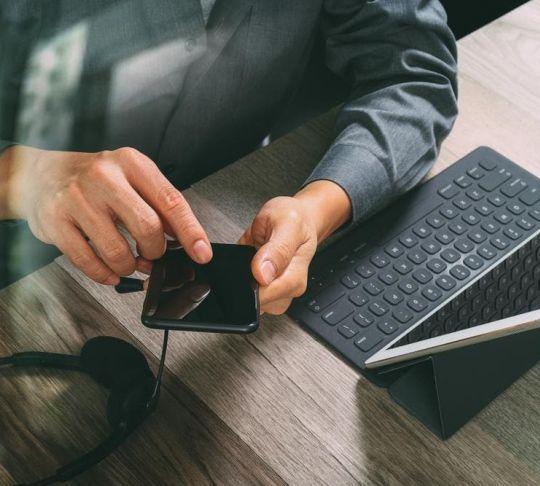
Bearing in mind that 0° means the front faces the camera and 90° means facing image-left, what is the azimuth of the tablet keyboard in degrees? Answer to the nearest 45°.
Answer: approximately 135°
